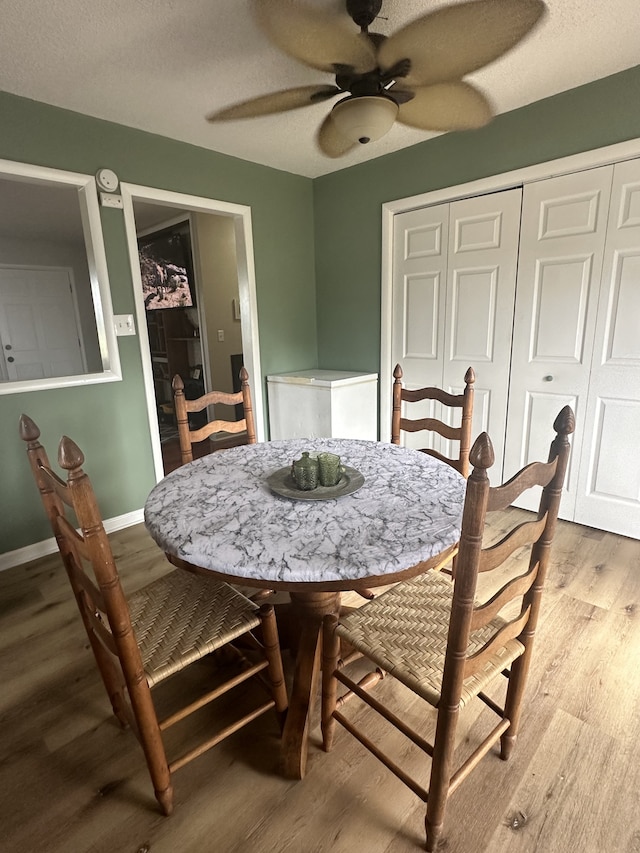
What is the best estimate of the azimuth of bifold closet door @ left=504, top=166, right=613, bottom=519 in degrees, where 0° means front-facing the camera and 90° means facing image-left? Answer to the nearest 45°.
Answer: approximately 45°

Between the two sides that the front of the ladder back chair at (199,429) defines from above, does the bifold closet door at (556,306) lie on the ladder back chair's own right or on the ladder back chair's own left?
on the ladder back chair's own left

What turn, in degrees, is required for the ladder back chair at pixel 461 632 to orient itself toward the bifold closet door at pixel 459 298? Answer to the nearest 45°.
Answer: approximately 45° to its right

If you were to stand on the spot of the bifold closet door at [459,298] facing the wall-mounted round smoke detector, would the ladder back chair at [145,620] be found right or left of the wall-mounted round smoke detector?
left

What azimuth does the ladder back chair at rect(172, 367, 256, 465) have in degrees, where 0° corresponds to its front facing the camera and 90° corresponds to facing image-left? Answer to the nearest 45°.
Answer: approximately 315°

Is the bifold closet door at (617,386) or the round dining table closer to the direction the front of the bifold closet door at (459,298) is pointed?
the round dining table

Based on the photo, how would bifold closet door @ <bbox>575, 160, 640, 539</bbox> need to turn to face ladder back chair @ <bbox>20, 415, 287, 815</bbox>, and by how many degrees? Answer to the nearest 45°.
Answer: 0° — it already faces it

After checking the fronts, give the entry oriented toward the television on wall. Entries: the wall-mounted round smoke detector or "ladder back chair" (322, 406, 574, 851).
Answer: the ladder back chair

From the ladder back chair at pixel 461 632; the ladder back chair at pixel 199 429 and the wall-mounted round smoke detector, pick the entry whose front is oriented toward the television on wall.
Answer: the ladder back chair at pixel 461 632

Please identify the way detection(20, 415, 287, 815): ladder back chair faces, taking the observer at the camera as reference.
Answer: facing away from the viewer and to the right of the viewer
